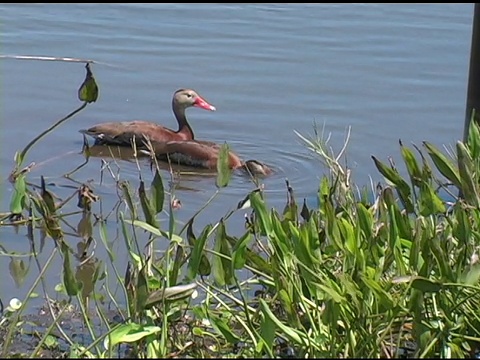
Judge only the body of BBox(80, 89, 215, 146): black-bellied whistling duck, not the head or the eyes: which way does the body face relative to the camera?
to the viewer's right

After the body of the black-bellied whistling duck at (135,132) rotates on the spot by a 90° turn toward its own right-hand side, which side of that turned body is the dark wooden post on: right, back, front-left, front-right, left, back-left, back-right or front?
front-left
